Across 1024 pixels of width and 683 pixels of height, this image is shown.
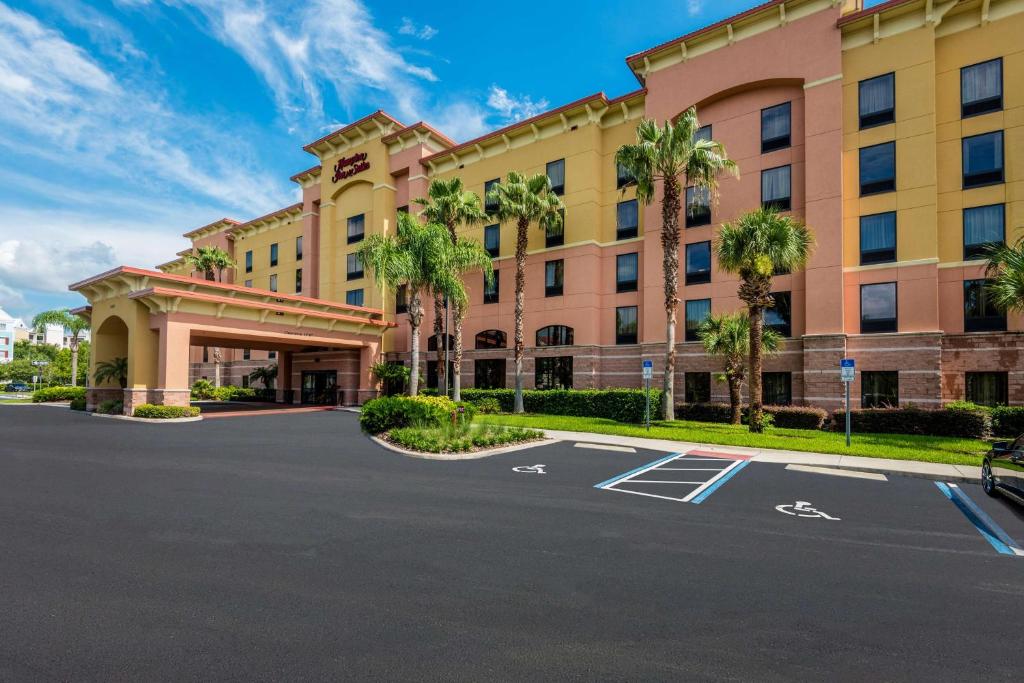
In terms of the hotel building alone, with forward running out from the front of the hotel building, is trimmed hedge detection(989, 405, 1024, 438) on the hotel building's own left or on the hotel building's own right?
on the hotel building's own left

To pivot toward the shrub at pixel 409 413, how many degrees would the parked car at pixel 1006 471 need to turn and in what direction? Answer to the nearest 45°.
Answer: approximately 45° to its left

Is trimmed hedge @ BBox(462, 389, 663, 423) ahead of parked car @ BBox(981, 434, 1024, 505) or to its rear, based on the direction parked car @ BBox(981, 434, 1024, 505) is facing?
ahead

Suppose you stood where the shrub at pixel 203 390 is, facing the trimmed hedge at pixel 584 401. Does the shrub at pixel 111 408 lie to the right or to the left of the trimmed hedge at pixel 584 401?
right

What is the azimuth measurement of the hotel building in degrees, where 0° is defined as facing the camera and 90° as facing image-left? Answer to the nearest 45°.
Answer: approximately 45°

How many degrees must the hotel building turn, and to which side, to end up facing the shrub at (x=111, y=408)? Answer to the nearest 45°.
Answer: approximately 45° to its right
